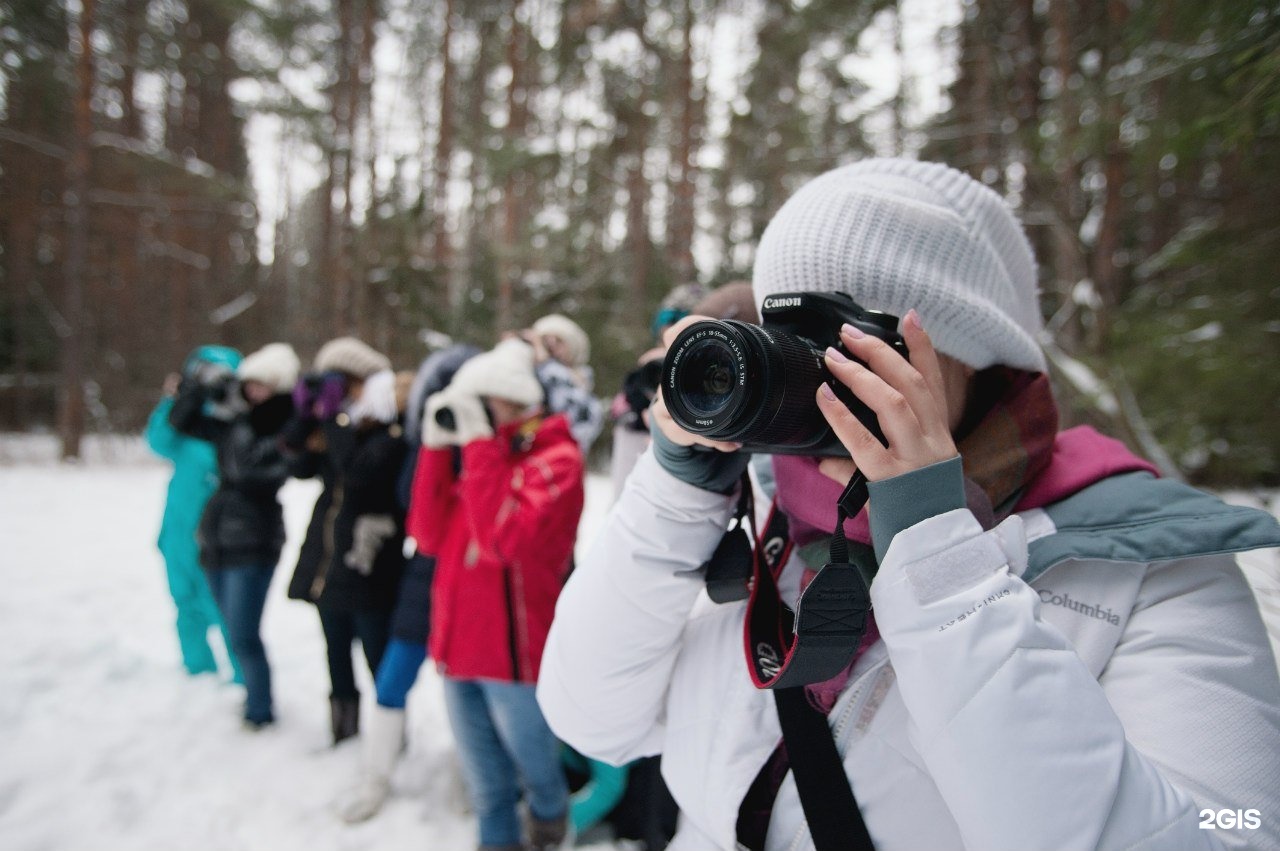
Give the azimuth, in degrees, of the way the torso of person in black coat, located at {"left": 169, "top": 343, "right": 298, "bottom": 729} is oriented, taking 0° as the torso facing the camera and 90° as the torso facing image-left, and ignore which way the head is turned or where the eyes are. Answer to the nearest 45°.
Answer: approximately 45°

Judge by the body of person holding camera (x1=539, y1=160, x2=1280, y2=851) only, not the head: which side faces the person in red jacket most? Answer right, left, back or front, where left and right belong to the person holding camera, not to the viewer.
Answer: right

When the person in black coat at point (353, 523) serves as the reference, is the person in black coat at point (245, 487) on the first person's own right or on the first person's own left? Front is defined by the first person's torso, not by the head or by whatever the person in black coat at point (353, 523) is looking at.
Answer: on the first person's own right

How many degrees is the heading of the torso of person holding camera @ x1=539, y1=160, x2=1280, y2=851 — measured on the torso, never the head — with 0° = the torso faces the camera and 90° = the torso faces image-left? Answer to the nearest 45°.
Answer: approximately 45°

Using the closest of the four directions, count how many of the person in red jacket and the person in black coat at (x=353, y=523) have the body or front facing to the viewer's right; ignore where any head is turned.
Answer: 0

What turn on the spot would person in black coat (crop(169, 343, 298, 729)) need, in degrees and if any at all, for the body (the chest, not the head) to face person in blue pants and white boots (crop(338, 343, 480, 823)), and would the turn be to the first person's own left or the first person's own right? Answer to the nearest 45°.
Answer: approximately 90° to the first person's own left

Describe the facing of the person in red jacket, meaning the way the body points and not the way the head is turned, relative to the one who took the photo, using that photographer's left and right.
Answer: facing the viewer and to the left of the viewer
